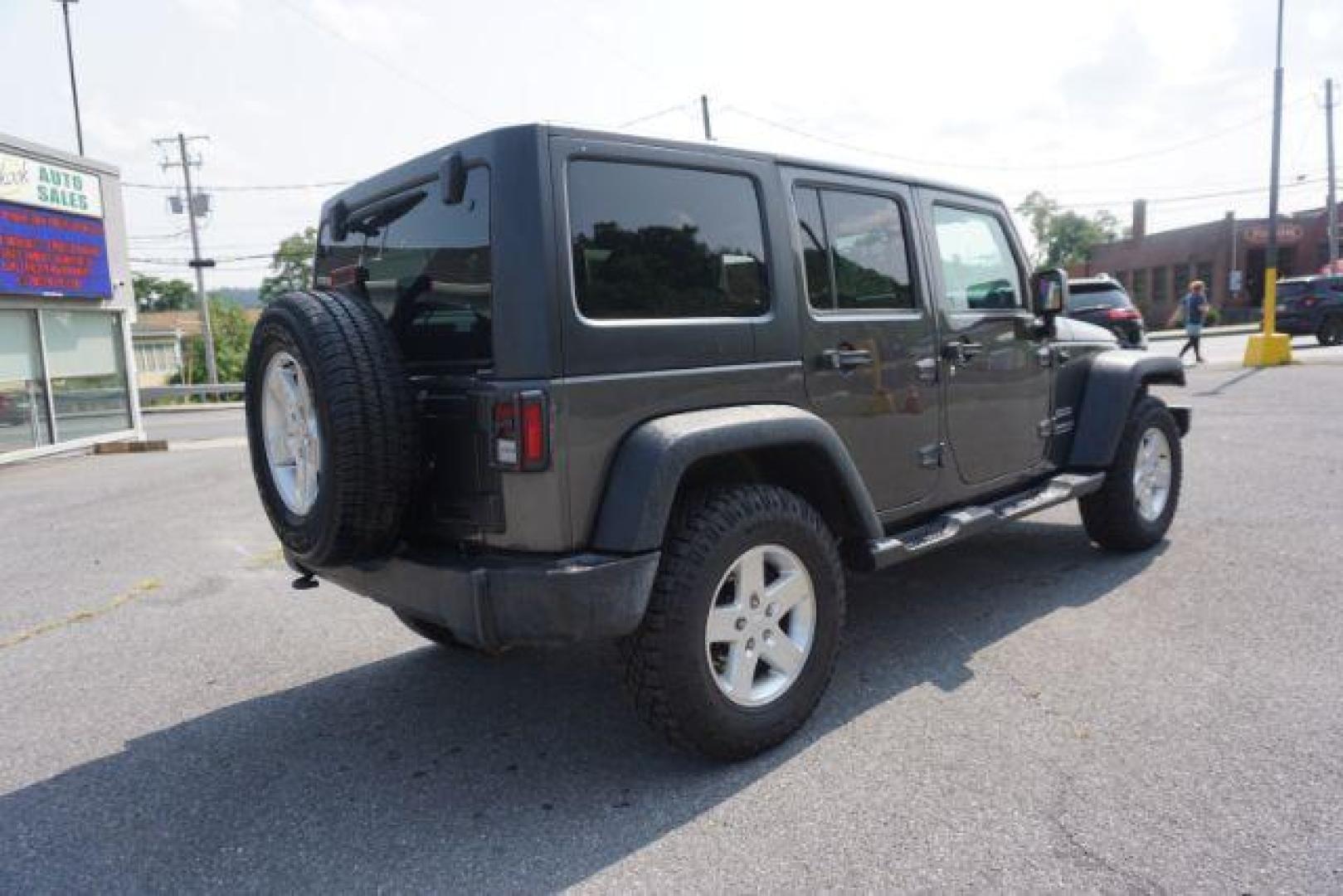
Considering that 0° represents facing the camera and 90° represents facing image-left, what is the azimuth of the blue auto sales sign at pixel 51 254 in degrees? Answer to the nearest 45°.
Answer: approximately 315°

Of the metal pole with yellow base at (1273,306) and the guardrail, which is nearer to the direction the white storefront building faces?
the metal pole with yellow base

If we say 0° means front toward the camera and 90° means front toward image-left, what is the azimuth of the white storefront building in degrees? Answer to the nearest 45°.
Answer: approximately 315°

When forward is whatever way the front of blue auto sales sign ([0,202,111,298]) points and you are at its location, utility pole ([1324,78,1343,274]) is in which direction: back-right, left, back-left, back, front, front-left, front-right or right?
front-left

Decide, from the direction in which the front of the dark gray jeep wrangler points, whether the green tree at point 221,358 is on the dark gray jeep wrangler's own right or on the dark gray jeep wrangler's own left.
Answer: on the dark gray jeep wrangler's own left

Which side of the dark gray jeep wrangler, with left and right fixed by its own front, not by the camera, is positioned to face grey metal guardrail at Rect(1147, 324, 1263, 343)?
front

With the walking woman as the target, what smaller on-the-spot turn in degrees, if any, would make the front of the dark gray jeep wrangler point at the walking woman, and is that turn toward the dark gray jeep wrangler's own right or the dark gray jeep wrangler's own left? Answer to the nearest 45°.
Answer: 0° — it already faces them

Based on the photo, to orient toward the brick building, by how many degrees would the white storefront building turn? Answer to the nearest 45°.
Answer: approximately 45° to its left

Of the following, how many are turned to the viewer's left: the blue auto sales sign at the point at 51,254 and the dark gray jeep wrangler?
0

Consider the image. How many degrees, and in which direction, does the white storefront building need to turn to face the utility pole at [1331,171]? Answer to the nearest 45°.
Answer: approximately 45° to its left

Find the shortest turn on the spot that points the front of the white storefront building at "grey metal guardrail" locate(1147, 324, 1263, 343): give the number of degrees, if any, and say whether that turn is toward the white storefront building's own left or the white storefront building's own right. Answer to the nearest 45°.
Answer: approximately 45° to the white storefront building's own left

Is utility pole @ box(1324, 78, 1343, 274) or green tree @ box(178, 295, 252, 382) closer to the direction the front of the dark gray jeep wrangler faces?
the utility pole

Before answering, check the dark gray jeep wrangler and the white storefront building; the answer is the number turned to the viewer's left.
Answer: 0

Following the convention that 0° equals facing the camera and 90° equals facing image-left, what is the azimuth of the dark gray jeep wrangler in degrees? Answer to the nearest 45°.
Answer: approximately 225°
